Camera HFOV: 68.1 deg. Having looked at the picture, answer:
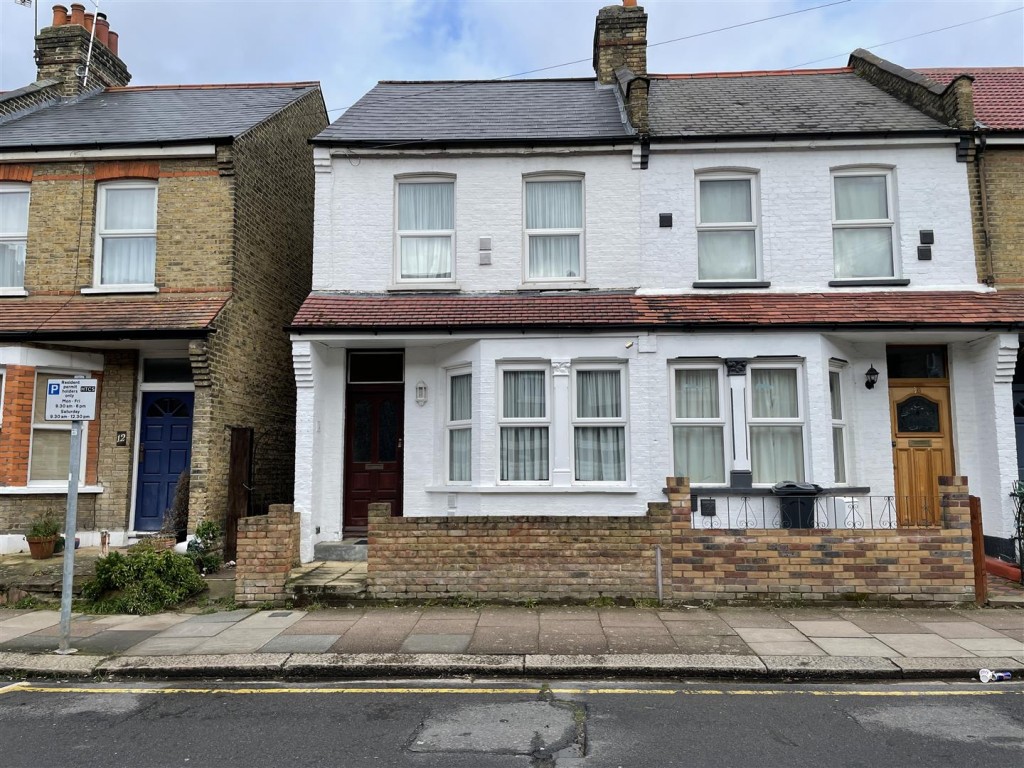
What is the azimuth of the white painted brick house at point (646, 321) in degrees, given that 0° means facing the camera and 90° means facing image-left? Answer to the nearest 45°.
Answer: approximately 0°

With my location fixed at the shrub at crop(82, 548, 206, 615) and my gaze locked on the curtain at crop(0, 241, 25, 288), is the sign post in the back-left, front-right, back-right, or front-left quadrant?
back-left

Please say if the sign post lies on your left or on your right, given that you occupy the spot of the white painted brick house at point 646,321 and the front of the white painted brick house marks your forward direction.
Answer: on your right

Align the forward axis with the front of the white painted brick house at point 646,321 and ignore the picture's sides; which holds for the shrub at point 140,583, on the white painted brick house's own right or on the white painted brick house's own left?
on the white painted brick house's own right
